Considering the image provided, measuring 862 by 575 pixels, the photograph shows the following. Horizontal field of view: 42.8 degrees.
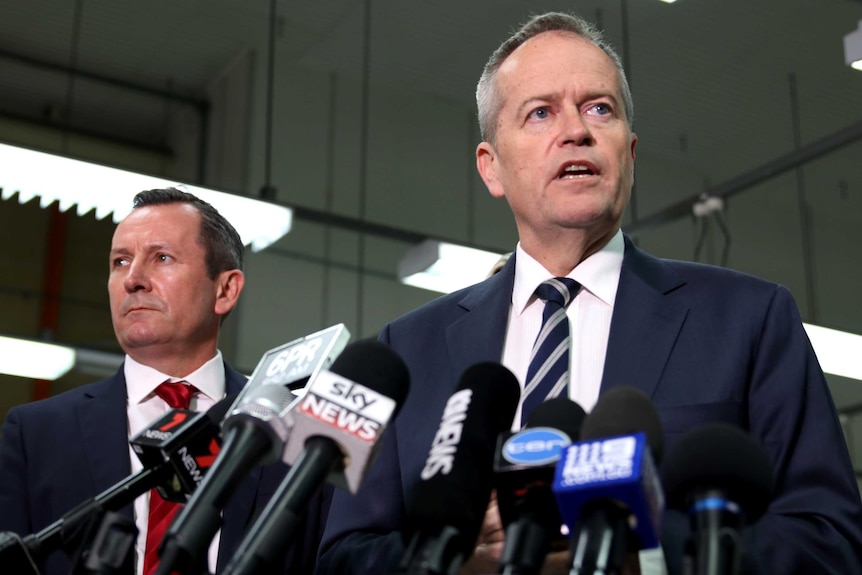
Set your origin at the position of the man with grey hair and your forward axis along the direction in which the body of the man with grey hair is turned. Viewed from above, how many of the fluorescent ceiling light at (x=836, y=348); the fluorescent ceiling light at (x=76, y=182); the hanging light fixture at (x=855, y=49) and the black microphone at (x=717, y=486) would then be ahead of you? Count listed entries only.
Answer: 1

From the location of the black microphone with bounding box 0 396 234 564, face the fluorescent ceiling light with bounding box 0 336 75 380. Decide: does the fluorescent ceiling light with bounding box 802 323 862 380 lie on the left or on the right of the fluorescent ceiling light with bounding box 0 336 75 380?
right

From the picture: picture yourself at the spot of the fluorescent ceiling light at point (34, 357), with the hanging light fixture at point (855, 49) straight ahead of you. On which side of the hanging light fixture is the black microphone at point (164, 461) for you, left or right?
right

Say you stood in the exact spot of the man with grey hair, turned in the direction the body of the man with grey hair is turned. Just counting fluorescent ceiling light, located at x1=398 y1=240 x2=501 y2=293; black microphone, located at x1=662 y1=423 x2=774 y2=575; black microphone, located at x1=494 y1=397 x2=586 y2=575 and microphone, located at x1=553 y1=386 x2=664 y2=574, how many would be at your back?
1

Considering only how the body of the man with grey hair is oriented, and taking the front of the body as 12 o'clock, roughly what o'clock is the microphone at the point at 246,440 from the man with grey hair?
The microphone is roughly at 1 o'clock from the man with grey hair.

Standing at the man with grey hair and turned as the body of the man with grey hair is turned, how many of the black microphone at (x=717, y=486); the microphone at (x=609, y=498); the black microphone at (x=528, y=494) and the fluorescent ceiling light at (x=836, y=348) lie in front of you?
3

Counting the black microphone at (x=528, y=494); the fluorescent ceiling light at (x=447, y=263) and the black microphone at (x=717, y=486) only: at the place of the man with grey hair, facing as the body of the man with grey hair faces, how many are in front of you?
2

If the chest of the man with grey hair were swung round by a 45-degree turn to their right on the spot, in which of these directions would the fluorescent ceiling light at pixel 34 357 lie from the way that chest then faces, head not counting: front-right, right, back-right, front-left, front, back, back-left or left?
right

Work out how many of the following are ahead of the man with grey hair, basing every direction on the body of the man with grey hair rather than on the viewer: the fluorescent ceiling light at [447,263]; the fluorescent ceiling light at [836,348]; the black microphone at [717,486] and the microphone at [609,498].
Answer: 2

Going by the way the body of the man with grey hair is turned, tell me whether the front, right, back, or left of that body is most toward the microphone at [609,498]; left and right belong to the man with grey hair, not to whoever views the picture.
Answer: front

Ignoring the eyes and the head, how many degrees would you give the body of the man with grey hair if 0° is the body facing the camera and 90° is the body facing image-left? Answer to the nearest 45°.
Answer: approximately 0°

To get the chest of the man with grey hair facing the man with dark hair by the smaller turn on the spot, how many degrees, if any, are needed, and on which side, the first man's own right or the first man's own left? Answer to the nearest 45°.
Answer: approximately 135° to the first man's own right

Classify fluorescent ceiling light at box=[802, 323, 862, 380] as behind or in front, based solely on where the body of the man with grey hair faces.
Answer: behind

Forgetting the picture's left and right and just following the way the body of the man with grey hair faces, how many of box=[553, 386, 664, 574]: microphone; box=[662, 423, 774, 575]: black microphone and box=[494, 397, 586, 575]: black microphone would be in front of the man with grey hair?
3

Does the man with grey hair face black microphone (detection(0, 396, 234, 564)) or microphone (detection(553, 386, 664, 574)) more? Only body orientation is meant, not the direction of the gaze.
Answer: the microphone

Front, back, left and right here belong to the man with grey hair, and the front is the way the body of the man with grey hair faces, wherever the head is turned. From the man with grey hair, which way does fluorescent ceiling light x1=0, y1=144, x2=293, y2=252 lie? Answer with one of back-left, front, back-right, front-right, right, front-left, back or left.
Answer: back-right

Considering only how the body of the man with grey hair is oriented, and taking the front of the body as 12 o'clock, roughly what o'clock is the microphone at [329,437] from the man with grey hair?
The microphone is roughly at 1 o'clock from the man with grey hair.
